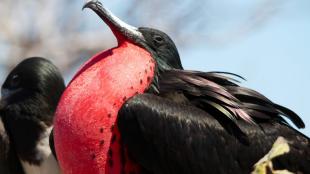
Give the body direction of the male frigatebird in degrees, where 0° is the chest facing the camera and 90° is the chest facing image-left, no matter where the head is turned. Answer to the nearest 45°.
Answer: approximately 90°
